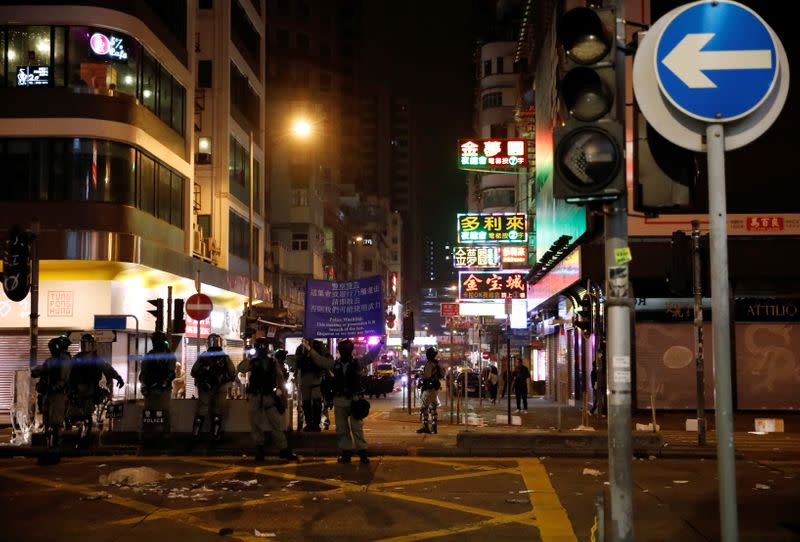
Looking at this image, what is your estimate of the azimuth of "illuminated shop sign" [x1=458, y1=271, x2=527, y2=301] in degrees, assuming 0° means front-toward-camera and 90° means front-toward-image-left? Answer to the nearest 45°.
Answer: approximately 0°

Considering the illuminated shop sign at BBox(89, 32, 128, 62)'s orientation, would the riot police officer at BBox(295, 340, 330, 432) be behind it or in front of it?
in front

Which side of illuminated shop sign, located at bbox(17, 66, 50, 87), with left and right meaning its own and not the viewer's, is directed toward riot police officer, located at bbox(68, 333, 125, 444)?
front

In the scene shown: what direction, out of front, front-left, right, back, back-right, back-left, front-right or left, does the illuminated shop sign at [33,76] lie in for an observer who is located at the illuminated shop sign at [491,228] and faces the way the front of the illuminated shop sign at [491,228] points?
front-right

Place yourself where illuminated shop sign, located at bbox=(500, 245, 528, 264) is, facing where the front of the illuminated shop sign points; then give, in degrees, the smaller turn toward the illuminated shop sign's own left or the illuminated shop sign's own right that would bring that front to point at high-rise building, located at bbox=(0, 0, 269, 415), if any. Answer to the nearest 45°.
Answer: approximately 45° to the illuminated shop sign's own right

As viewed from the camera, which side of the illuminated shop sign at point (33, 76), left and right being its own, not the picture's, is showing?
front

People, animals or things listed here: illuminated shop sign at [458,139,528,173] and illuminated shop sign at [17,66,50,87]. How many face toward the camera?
2

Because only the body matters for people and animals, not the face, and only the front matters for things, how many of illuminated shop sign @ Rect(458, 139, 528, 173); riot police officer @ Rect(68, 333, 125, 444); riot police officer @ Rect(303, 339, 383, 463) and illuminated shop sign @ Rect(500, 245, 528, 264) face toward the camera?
4

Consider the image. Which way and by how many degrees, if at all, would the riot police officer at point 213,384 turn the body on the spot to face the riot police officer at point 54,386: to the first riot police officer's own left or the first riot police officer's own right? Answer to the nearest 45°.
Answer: approximately 90° to the first riot police officer's own right

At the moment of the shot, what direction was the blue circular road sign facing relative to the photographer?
facing the viewer

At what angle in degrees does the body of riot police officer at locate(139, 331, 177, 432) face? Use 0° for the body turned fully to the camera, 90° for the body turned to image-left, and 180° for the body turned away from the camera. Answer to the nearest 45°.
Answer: approximately 0°

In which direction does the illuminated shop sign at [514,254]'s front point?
toward the camera

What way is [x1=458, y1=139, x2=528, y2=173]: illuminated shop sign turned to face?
toward the camera

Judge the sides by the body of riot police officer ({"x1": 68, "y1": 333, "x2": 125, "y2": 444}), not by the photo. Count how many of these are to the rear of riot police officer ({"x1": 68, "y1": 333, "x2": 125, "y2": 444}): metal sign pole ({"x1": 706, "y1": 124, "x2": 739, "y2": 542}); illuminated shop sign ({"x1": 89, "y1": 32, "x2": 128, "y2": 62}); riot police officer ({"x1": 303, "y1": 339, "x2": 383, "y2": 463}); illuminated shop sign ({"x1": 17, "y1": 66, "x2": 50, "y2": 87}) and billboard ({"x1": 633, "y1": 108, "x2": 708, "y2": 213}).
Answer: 2
